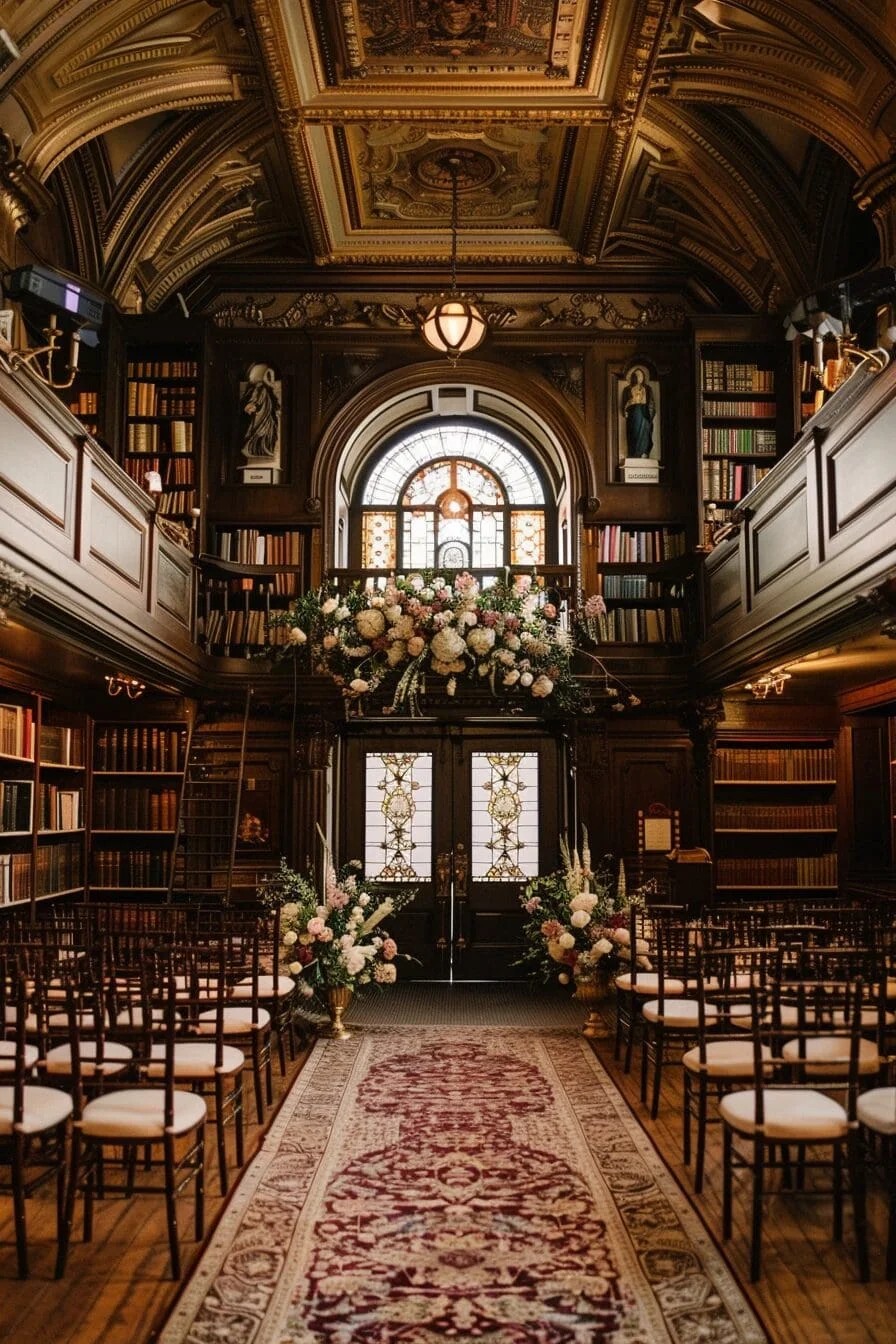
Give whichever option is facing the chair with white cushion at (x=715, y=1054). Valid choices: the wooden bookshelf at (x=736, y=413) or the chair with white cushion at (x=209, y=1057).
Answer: the wooden bookshelf

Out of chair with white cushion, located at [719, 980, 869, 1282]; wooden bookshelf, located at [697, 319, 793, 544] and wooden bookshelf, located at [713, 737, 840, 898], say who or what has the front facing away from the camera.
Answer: the chair with white cushion

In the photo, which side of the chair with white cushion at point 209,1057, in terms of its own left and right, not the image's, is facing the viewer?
back

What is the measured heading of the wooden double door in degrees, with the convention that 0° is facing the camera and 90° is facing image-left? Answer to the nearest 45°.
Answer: approximately 0°

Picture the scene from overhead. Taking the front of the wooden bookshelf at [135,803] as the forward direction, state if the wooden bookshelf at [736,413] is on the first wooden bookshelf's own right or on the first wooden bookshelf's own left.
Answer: on the first wooden bookshelf's own left

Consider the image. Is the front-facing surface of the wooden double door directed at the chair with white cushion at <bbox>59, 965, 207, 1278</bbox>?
yes

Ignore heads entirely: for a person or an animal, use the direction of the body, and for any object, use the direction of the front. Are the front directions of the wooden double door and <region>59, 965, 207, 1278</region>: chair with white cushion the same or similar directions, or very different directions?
very different directions

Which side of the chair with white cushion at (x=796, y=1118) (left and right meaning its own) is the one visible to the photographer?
back

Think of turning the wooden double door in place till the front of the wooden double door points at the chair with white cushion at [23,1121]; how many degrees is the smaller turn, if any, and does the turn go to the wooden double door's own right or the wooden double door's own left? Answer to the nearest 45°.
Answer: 0° — it already faces it
